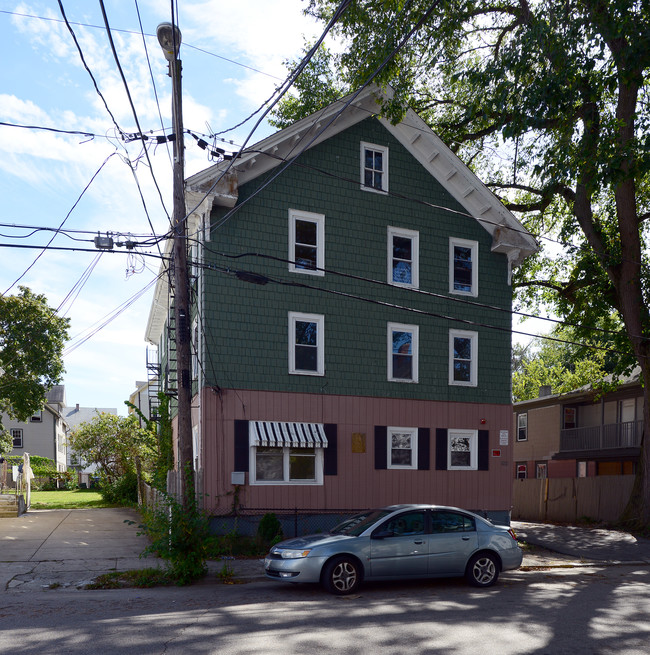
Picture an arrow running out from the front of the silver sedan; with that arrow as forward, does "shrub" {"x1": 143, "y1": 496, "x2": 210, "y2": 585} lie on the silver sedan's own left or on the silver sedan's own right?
on the silver sedan's own right

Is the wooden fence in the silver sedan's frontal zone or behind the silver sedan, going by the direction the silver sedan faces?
behind

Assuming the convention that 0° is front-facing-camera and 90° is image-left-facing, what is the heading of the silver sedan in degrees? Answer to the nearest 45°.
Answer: approximately 45°

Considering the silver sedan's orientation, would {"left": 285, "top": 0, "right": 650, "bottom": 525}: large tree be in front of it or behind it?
behind

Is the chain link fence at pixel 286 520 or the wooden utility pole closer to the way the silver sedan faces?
the wooden utility pole

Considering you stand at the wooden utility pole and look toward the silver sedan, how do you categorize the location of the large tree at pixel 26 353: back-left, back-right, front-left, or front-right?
back-left

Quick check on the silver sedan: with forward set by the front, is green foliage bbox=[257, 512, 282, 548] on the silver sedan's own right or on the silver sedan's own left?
on the silver sedan's own right

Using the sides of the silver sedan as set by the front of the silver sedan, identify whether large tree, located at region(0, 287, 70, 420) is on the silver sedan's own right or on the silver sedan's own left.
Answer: on the silver sedan's own right
